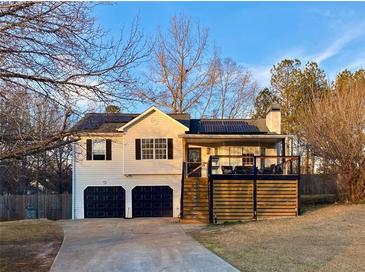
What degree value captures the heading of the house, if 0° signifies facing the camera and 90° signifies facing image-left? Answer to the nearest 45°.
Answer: approximately 0°

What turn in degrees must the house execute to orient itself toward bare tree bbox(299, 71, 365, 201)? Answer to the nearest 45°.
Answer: approximately 90° to its left
